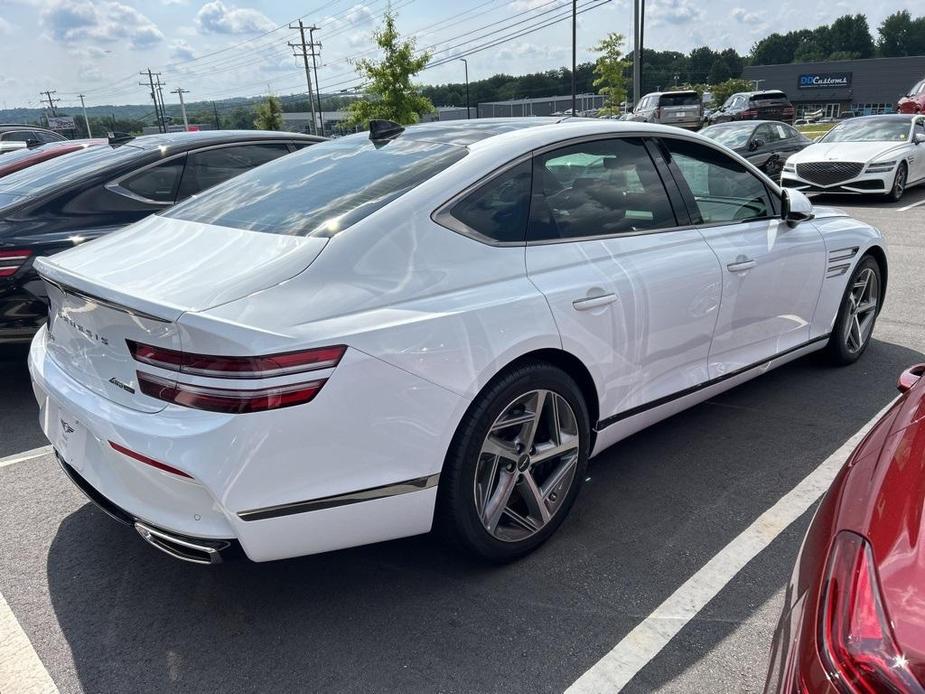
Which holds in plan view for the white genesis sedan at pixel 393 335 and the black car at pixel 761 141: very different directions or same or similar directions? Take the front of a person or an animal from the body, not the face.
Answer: very different directions

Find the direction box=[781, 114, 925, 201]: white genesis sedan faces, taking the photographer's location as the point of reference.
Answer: facing the viewer and to the left of the viewer

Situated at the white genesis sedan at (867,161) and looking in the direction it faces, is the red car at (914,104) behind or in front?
behind

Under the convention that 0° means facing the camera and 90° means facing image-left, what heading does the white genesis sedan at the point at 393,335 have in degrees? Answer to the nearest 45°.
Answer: approximately 225°

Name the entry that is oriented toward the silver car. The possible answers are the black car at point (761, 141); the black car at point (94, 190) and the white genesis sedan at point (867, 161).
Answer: the black car at point (94, 190)

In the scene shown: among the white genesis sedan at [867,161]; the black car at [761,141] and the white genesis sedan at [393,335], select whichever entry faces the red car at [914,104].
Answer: the white genesis sedan at [393,335]

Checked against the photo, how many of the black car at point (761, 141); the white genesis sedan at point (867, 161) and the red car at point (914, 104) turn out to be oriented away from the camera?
0

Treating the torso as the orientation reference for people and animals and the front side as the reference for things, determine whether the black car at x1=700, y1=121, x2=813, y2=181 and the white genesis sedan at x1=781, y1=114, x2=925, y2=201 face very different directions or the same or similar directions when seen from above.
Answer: same or similar directions

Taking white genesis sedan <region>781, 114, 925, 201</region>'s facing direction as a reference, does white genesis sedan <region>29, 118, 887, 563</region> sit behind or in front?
in front

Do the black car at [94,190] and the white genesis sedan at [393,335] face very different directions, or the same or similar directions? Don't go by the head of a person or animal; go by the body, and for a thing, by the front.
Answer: same or similar directions

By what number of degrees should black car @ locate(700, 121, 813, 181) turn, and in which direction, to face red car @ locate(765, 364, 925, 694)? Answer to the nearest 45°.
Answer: approximately 45° to its left

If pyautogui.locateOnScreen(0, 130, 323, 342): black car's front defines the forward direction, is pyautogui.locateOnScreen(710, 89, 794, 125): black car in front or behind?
in front

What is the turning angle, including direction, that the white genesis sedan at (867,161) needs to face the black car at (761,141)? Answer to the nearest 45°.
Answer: approximately 90° to its right

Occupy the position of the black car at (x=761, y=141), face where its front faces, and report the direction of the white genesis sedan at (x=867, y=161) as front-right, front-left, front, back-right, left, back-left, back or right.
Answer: left

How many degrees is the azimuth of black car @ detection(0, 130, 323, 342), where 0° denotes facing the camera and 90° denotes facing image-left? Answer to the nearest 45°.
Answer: approximately 225°

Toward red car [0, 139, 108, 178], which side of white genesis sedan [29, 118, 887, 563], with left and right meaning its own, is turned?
left

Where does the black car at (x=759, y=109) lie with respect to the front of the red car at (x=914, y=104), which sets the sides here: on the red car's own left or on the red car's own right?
on the red car's own right
